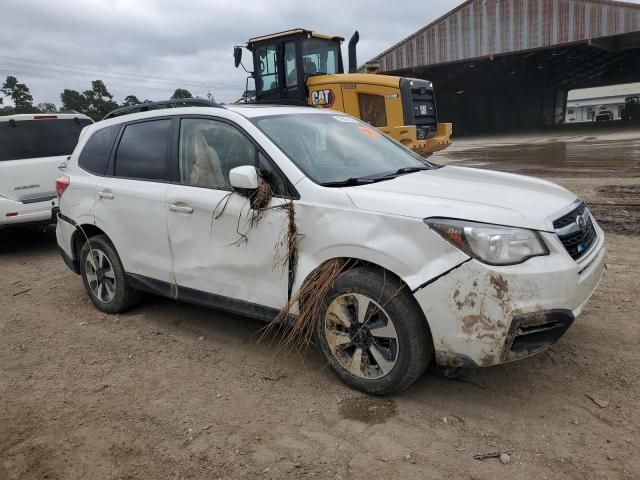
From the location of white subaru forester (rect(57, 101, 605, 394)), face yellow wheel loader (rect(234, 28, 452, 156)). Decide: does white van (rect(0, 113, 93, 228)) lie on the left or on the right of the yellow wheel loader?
left

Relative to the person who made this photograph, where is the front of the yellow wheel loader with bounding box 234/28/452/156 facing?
facing away from the viewer and to the left of the viewer

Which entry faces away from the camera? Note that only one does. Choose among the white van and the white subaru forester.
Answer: the white van

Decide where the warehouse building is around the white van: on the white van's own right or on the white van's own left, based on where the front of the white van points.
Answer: on the white van's own right

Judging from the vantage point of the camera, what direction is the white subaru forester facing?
facing the viewer and to the right of the viewer

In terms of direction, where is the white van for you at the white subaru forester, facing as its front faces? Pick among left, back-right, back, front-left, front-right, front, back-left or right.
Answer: back

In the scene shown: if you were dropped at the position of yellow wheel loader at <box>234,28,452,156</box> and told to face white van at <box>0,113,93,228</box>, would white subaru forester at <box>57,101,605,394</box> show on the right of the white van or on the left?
left

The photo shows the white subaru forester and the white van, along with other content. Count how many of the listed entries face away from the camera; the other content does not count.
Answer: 1

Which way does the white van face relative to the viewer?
away from the camera

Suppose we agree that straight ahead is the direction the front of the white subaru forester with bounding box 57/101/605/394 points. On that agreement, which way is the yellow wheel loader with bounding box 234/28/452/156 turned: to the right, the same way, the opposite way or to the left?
the opposite way

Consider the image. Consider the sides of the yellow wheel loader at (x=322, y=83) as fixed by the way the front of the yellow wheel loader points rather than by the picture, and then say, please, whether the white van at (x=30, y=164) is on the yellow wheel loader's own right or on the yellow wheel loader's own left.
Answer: on the yellow wheel loader's own left
